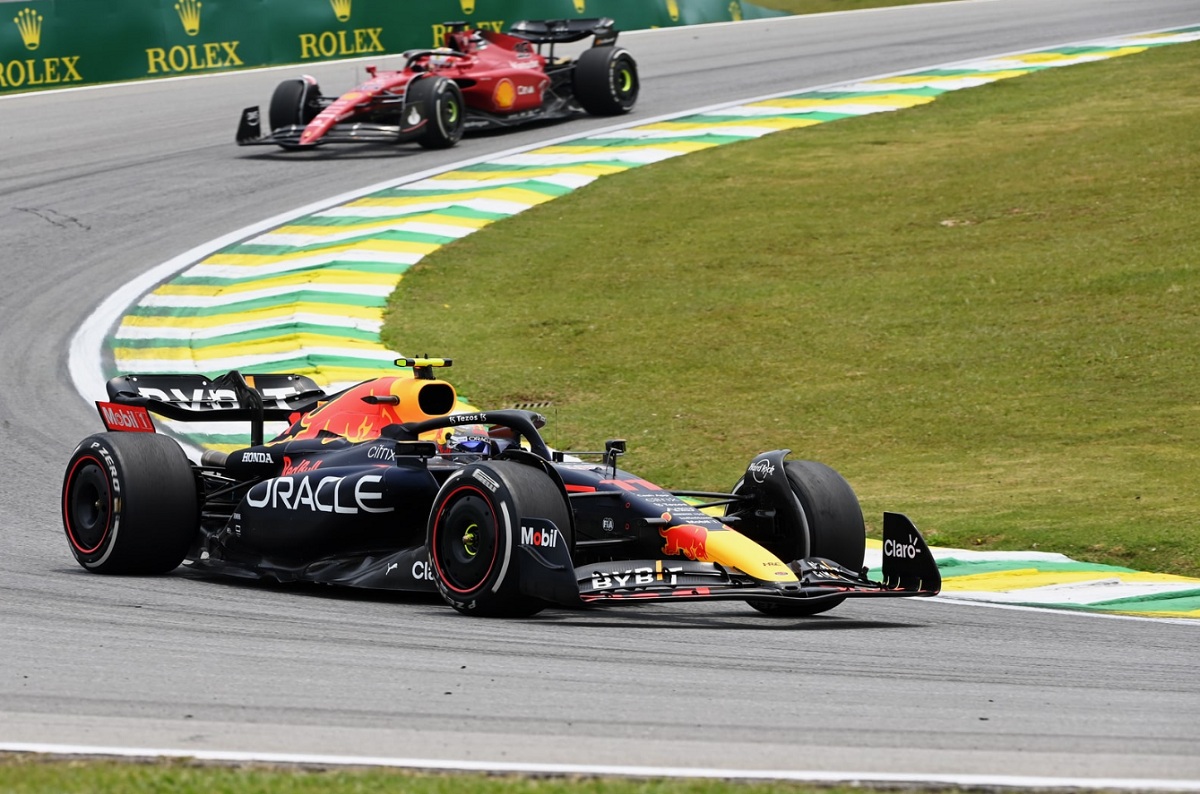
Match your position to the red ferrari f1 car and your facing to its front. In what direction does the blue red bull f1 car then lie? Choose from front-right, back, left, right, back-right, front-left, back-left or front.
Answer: front-left

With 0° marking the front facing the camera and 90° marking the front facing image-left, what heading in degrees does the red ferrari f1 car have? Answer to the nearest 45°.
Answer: approximately 45°

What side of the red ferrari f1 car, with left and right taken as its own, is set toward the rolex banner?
right

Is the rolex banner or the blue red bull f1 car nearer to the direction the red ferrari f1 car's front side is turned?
the blue red bull f1 car

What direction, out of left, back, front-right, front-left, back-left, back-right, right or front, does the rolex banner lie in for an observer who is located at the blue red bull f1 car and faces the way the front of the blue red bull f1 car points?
back-left

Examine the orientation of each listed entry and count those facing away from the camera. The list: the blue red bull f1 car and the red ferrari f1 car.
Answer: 0

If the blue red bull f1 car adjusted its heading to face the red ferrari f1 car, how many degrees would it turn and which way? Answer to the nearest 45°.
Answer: approximately 135° to its left
